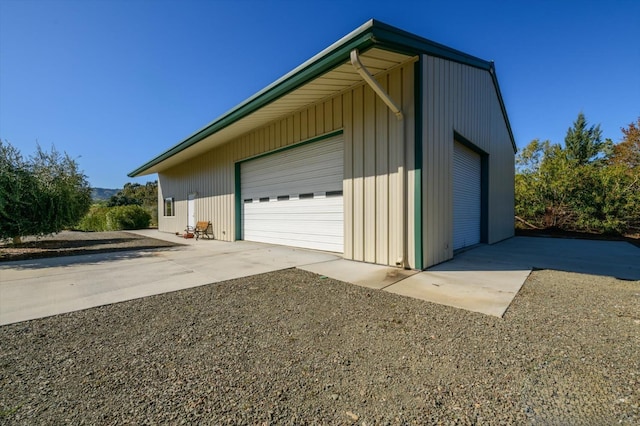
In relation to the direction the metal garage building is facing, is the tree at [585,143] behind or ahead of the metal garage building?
behind

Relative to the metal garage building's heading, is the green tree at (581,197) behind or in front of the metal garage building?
behind

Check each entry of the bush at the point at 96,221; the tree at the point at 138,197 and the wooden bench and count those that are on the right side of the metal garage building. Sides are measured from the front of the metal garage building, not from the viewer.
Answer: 3

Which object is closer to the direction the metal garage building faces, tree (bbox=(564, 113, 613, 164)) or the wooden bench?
the wooden bench

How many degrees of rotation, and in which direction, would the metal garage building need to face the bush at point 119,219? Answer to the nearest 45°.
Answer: approximately 90° to its right

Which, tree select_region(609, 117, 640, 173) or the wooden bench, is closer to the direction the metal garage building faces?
the wooden bench

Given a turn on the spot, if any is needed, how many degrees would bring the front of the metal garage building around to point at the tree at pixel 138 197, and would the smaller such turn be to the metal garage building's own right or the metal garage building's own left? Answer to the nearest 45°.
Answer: approximately 90° to the metal garage building's own right

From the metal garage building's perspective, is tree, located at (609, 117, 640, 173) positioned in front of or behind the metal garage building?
behind

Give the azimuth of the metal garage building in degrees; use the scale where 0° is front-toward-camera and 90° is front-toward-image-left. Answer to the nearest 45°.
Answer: approximately 45°

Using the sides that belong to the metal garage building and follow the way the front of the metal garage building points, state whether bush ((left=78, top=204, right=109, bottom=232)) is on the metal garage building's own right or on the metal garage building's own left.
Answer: on the metal garage building's own right
